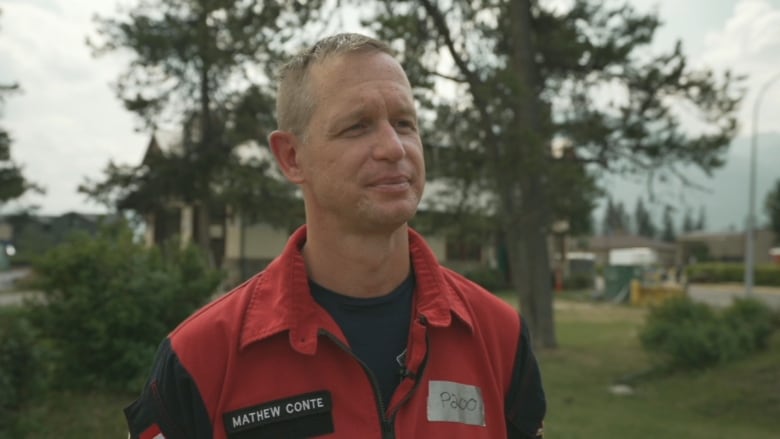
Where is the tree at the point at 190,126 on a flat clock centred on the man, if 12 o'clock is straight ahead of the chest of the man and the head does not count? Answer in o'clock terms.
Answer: The tree is roughly at 7 o'clock from the man.

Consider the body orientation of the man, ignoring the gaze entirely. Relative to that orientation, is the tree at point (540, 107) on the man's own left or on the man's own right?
on the man's own left

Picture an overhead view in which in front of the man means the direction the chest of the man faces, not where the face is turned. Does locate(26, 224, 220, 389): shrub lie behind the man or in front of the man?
behind

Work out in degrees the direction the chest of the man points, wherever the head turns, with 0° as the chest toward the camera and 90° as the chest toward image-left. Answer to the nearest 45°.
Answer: approximately 315°

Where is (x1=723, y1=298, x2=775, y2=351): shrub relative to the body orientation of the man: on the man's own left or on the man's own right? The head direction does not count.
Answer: on the man's own left

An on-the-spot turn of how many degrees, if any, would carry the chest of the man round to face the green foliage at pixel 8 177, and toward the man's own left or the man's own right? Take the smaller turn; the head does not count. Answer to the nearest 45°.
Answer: approximately 180°

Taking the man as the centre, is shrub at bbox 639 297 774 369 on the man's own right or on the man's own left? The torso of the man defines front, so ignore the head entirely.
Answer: on the man's own left

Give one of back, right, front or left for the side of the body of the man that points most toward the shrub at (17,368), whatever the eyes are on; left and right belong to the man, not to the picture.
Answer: back

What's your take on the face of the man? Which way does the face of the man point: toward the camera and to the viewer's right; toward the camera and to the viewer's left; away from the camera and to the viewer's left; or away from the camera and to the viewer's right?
toward the camera and to the viewer's right
